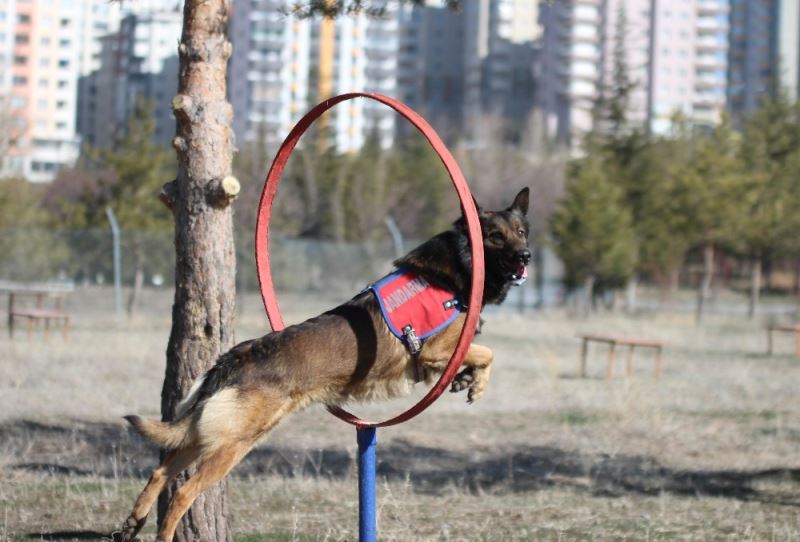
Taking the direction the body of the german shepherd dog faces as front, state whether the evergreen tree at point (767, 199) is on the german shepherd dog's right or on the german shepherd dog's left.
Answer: on the german shepherd dog's left

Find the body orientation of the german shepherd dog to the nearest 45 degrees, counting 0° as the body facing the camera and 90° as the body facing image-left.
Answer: approximately 270°

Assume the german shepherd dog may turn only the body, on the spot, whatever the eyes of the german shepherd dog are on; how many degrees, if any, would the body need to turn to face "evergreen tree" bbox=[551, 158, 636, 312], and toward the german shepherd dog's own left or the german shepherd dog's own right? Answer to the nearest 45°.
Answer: approximately 90° to the german shepherd dog's own left

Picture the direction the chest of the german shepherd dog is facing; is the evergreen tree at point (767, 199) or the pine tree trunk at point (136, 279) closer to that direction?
the evergreen tree

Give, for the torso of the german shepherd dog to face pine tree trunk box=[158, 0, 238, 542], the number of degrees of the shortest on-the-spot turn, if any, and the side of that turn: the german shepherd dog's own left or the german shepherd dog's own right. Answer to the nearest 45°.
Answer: approximately 135° to the german shepherd dog's own left
